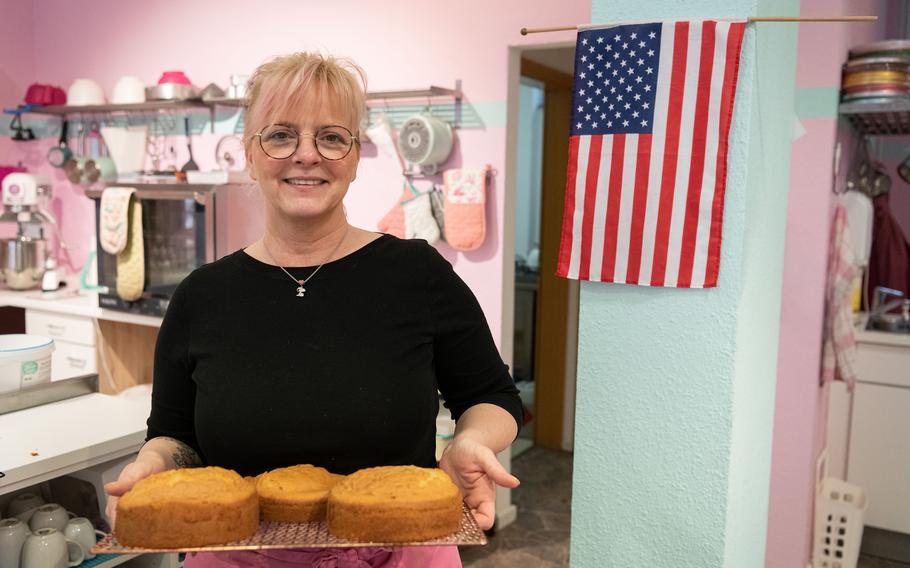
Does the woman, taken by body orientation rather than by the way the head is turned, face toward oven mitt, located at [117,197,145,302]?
no

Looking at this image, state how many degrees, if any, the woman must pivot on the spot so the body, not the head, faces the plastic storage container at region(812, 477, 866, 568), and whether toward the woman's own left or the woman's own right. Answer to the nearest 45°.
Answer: approximately 135° to the woman's own left

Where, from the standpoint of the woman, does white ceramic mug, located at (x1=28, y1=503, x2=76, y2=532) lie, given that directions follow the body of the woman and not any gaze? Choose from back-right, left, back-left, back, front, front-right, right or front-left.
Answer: back-right

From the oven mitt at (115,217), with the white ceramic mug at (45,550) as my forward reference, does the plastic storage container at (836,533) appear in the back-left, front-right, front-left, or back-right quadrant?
front-left

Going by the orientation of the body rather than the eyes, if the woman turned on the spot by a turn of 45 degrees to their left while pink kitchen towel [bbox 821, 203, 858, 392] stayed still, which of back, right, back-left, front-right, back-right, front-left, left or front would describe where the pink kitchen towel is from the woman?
left

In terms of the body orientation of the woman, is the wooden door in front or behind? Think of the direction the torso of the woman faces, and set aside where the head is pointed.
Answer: behind

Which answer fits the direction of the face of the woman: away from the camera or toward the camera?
toward the camera

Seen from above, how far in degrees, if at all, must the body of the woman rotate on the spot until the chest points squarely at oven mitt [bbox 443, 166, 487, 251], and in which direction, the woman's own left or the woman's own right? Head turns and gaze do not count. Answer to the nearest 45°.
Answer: approximately 180°

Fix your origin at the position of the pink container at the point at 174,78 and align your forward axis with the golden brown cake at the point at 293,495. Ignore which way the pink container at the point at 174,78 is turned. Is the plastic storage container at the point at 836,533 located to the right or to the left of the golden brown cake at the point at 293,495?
left

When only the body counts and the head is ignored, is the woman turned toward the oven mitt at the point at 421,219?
no

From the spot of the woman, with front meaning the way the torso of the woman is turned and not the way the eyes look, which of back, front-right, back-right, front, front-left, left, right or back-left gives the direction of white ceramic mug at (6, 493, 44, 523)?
back-right

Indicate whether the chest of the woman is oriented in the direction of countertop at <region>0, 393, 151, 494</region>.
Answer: no

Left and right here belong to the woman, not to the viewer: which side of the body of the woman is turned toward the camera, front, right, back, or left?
front

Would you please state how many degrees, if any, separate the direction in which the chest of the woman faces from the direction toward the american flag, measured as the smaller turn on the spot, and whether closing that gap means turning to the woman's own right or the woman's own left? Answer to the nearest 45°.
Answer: approximately 135° to the woman's own left

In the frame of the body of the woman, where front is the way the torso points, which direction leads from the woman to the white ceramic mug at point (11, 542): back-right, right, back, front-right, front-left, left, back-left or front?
back-right

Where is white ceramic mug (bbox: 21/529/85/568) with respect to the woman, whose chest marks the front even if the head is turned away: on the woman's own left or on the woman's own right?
on the woman's own right
